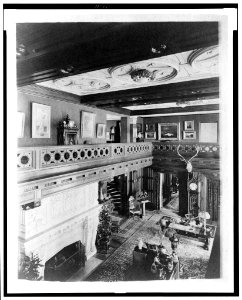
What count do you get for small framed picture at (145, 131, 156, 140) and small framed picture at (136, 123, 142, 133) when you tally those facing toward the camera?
2

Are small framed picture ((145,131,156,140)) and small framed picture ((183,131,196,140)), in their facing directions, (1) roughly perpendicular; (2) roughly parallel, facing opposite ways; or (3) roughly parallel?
roughly parallel

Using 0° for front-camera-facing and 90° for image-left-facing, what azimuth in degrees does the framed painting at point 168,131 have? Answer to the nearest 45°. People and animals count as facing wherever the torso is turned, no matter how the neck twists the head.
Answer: approximately 0°

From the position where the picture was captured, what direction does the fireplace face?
facing the viewer and to the right of the viewer

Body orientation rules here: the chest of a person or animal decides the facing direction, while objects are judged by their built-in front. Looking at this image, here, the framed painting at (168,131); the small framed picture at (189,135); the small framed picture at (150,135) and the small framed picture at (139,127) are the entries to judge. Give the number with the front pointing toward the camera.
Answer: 4

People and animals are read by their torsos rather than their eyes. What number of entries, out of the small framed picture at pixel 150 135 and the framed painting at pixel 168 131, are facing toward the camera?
2

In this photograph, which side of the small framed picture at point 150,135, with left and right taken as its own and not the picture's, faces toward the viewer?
front

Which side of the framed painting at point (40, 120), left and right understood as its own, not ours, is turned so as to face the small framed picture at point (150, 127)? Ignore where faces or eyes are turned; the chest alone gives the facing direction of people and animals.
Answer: left

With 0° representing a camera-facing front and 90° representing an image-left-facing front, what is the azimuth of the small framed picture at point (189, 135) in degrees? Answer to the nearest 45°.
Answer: approximately 0°

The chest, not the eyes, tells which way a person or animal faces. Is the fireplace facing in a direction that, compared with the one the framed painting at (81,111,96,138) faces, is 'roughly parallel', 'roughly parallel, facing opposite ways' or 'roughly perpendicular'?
roughly parallel
